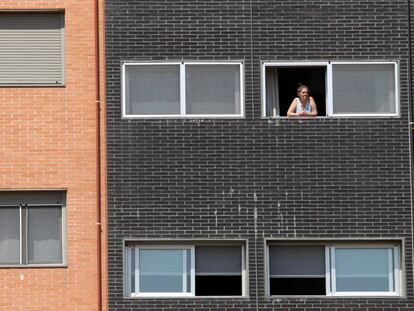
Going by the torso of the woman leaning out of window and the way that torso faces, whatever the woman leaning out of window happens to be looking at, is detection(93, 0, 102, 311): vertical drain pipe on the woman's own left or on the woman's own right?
on the woman's own right

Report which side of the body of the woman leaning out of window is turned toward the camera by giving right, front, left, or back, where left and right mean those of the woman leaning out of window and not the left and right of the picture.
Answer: front
